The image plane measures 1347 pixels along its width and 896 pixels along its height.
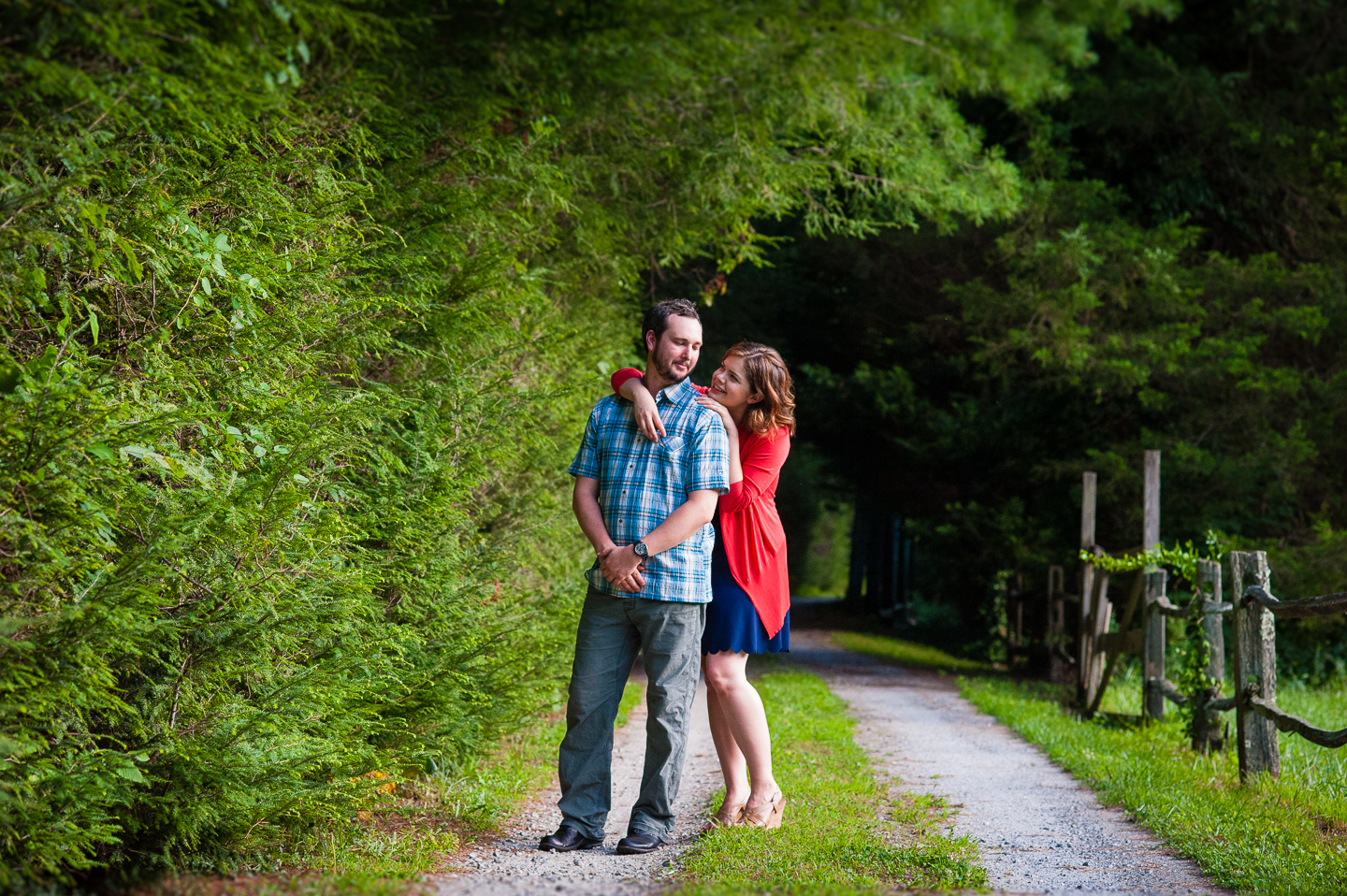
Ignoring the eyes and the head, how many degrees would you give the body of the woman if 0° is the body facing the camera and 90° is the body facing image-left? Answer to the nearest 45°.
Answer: approximately 45°

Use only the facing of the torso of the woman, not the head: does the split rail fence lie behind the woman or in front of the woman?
behind

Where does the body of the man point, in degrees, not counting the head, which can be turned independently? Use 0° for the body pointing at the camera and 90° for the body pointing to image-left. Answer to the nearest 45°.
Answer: approximately 45°

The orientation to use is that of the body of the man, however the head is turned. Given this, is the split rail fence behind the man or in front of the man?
behind
